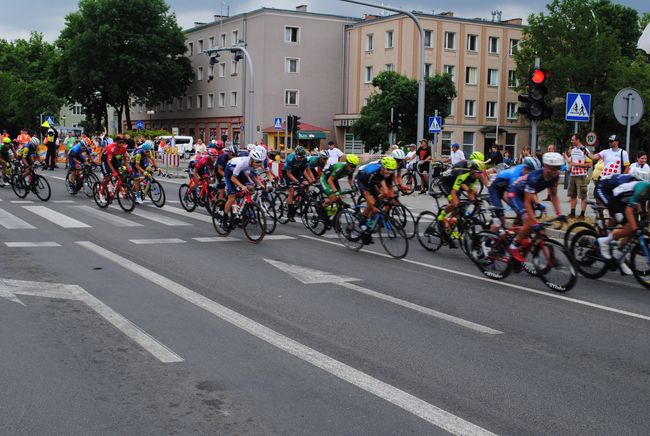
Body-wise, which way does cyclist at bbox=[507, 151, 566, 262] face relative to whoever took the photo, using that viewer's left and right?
facing the viewer and to the right of the viewer

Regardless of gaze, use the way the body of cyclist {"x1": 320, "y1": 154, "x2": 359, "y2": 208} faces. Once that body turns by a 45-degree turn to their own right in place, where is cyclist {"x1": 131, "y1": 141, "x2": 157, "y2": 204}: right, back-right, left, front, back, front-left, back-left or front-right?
back-right

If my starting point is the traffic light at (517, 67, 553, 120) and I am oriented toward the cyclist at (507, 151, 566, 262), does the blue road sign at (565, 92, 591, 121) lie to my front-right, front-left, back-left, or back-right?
back-left

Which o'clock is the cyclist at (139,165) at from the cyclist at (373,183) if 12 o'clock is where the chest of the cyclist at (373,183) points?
the cyclist at (139,165) is roughly at 6 o'clock from the cyclist at (373,183).

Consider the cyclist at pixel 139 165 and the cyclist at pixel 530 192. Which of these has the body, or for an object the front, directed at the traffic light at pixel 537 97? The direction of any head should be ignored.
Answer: the cyclist at pixel 139 165

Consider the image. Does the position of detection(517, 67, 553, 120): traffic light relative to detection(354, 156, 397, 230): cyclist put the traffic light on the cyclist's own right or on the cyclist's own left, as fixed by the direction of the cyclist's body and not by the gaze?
on the cyclist's own left

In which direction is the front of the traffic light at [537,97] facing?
toward the camera

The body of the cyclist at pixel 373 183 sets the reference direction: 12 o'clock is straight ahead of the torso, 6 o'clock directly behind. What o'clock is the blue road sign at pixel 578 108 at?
The blue road sign is roughly at 9 o'clock from the cyclist.

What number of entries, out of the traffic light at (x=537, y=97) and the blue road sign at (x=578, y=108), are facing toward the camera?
2

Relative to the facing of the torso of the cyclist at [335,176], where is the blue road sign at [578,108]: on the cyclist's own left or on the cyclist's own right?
on the cyclist's own left

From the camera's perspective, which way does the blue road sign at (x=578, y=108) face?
toward the camera

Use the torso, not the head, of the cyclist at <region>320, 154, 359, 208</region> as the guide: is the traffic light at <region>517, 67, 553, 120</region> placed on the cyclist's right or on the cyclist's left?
on the cyclist's left
